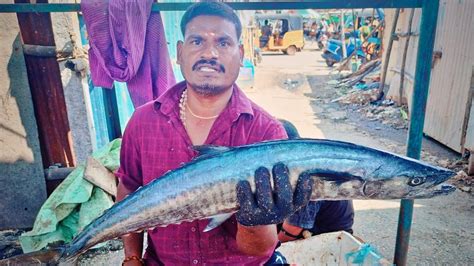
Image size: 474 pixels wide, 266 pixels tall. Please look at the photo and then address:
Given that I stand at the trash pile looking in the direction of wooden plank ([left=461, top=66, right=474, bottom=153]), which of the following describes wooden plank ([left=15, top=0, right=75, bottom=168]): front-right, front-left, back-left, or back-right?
front-right

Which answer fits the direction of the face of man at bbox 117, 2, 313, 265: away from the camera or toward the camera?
toward the camera

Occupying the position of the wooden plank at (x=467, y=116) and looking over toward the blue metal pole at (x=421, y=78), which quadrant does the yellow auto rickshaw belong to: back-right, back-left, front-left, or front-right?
back-right

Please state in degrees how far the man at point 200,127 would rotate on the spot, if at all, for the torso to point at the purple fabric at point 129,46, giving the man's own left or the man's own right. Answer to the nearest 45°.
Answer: approximately 135° to the man's own right

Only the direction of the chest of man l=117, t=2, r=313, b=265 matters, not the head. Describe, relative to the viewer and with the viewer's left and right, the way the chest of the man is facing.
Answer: facing the viewer

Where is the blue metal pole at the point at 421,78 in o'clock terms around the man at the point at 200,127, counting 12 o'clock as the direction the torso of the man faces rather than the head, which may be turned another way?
The blue metal pole is roughly at 9 o'clock from the man.

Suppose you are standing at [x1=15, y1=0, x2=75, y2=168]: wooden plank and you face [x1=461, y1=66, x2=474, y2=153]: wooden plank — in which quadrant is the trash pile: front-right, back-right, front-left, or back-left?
front-left

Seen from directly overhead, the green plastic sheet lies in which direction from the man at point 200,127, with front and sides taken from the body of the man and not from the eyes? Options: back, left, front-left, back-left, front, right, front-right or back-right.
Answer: back-right

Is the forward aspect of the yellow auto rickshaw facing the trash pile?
no

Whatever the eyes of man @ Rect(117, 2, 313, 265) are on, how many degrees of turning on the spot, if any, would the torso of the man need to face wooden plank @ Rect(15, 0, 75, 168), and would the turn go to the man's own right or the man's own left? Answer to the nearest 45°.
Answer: approximately 135° to the man's own right
